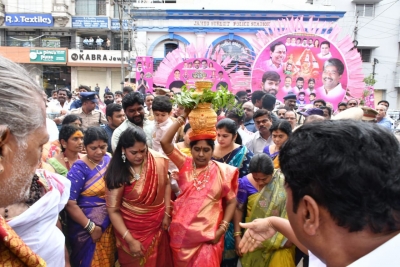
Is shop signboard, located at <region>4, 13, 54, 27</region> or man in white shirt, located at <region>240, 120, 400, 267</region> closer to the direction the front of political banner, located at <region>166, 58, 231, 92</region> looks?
the man in white shirt

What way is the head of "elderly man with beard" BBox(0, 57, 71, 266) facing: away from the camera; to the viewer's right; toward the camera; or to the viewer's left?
to the viewer's right

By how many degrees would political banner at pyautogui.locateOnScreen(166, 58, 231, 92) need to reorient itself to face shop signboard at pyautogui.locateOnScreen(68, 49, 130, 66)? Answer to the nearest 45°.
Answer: approximately 135° to its right

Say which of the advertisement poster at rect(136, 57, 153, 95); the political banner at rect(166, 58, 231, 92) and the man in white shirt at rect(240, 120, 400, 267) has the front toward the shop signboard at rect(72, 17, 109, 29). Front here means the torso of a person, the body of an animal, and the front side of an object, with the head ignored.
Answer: the man in white shirt

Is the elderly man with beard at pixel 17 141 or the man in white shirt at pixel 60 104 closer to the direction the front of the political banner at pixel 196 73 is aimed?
the elderly man with beard

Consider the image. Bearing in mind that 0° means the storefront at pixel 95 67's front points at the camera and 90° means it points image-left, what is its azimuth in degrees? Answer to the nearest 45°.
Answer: approximately 0°

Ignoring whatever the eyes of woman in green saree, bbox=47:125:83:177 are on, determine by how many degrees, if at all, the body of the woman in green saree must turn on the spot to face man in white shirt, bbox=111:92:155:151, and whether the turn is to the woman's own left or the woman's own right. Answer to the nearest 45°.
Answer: approximately 90° to the woman's own left

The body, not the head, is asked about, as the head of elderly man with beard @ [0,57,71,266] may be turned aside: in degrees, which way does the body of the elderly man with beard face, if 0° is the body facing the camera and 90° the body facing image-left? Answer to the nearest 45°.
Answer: approximately 270°

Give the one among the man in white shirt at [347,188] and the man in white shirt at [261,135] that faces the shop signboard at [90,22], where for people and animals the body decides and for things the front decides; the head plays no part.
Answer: the man in white shirt at [347,188]

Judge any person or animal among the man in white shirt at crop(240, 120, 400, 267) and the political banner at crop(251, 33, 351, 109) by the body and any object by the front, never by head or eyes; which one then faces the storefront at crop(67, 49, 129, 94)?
the man in white shirt

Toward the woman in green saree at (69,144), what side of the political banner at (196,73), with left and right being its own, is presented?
front

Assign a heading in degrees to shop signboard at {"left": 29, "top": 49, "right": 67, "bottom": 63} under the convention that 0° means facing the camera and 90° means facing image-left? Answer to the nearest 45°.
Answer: approximately 0°

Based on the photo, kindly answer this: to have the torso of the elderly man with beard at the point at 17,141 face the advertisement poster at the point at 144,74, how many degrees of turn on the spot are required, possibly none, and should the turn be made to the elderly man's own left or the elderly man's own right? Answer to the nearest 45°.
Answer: approximately 90° to the elderly man's own left

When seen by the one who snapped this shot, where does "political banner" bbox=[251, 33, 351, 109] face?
facing the viewer

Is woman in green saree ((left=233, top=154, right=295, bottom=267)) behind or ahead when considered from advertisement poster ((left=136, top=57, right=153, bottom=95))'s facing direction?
ahead
